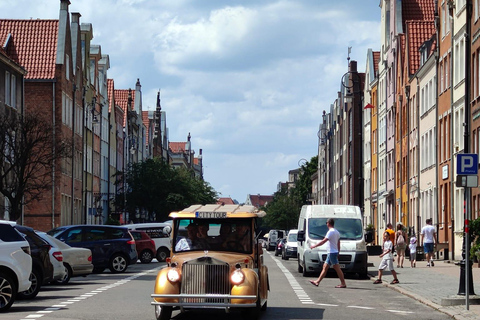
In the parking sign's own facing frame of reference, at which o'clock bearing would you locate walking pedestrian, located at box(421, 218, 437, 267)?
The walking pedestrian is roughly at 6 o'clock from the parking sign.

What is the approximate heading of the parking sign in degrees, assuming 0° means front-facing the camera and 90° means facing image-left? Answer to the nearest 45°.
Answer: approximately 0°

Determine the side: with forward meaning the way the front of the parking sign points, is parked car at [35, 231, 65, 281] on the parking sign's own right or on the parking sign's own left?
on the parking sign's own right

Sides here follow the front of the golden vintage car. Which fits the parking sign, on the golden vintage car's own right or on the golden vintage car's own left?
on the golden vintage car's own left

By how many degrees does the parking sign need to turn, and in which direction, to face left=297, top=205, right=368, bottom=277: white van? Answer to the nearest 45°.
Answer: approximately 180°

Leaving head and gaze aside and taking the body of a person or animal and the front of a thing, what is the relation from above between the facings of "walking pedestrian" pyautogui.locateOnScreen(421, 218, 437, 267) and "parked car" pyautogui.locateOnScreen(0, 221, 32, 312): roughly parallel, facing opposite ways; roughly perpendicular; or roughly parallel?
roughly perpendicular

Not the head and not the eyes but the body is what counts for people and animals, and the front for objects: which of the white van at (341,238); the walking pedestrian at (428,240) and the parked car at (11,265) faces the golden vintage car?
the white van
